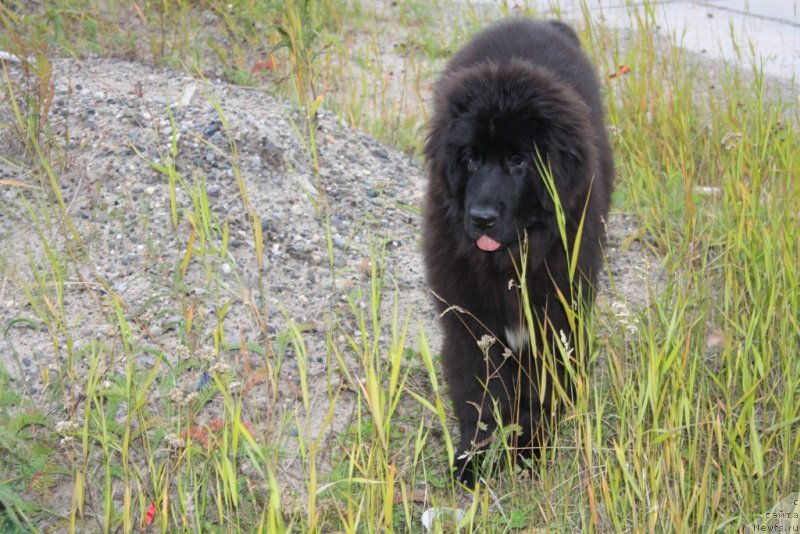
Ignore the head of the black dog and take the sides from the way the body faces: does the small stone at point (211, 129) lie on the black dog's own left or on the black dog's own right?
on the black dog's own right

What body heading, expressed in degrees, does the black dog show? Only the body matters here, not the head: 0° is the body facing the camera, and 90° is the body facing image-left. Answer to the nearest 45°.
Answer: approximately 0°

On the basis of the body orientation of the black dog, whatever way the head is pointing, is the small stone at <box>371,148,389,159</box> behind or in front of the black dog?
behind
